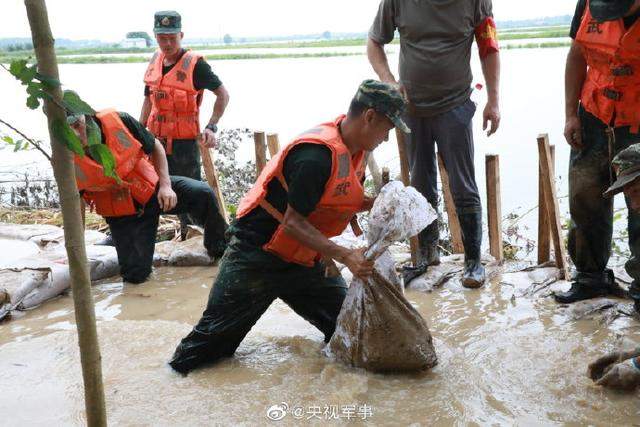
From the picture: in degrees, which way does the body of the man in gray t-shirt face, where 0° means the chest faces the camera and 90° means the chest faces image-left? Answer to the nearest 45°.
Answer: approximately 0°

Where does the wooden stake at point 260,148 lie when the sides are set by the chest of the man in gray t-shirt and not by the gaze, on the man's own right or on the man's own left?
on the man's own right

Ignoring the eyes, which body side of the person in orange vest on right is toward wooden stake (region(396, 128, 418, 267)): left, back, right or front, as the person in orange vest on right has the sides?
right

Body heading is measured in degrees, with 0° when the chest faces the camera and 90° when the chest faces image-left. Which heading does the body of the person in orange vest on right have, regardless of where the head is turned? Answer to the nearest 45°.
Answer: approximately 45°

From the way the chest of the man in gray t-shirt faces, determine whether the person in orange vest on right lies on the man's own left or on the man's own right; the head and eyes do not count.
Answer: on the man's own left

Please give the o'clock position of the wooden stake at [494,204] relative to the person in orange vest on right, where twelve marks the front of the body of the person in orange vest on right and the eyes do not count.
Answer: The wooden stake is roughly at 3 o'clock from the person in orange vest on right.

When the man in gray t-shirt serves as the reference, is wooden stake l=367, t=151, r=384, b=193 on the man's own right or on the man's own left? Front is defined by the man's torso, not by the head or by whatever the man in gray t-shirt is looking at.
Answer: on the man's own right
